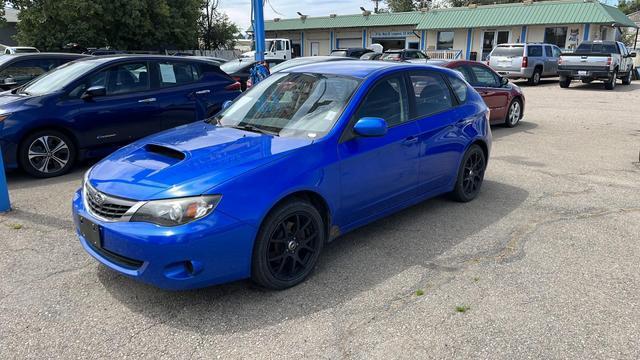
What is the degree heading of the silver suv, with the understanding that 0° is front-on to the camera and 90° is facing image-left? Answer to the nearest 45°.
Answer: approximately 225°

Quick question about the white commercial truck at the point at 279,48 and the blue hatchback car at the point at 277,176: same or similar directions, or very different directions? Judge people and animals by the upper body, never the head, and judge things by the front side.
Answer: same or similar directions

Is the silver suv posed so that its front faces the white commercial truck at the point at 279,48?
no

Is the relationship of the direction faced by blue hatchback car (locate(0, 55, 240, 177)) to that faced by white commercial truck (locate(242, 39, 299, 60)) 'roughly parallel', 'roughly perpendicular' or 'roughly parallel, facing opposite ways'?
roughly parallel

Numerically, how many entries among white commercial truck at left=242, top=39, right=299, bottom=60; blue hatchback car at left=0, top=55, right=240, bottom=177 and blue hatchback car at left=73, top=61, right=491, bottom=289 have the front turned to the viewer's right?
0

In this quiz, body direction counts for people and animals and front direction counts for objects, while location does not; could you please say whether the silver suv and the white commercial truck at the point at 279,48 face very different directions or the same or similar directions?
very different directions

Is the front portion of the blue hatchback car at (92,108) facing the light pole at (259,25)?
no

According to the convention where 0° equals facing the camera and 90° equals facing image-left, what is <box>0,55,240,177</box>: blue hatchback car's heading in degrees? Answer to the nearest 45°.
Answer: approximately 45°

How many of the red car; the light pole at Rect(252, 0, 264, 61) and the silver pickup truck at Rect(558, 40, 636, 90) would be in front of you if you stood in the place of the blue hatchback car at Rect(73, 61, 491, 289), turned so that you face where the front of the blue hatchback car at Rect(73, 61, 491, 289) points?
0

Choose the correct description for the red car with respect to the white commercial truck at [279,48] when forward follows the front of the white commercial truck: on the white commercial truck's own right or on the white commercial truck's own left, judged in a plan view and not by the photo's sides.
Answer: on the white commercial truck's own left

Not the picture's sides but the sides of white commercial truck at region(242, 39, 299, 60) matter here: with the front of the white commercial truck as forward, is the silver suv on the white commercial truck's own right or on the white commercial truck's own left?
on the white commercial truck's own left

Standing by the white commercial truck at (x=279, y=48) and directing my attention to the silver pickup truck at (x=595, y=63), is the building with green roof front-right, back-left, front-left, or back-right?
front-left

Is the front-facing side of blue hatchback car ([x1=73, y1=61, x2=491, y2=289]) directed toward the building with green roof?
no

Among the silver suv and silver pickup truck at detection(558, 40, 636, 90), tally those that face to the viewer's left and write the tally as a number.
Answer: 0

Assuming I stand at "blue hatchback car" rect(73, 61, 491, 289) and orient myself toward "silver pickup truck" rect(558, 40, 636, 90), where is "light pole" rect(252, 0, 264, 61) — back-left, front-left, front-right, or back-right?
front-left

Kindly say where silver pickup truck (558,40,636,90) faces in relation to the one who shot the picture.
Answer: facing away from the viewer and to the right of the viewer

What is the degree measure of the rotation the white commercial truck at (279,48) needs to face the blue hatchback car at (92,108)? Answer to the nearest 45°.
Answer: approximately 45° to its left
